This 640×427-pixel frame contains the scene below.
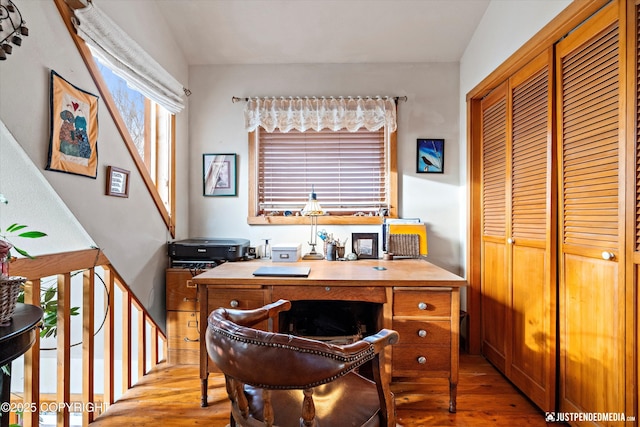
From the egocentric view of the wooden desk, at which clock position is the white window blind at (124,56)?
The white window blind is roughly at 3 o'clock from the wooden desk.

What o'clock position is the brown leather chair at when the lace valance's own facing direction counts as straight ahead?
The brown leather chair is roughly at 12 o'clock from the lace valance.

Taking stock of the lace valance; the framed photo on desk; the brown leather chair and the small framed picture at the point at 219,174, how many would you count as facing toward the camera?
3

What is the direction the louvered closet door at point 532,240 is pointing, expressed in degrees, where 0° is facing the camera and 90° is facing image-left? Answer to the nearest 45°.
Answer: approximately 45°

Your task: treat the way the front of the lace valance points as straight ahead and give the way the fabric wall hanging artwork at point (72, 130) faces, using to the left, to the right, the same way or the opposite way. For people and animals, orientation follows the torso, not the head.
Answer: to the left

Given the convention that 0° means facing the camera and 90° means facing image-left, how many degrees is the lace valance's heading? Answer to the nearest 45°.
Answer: approximately 0°
